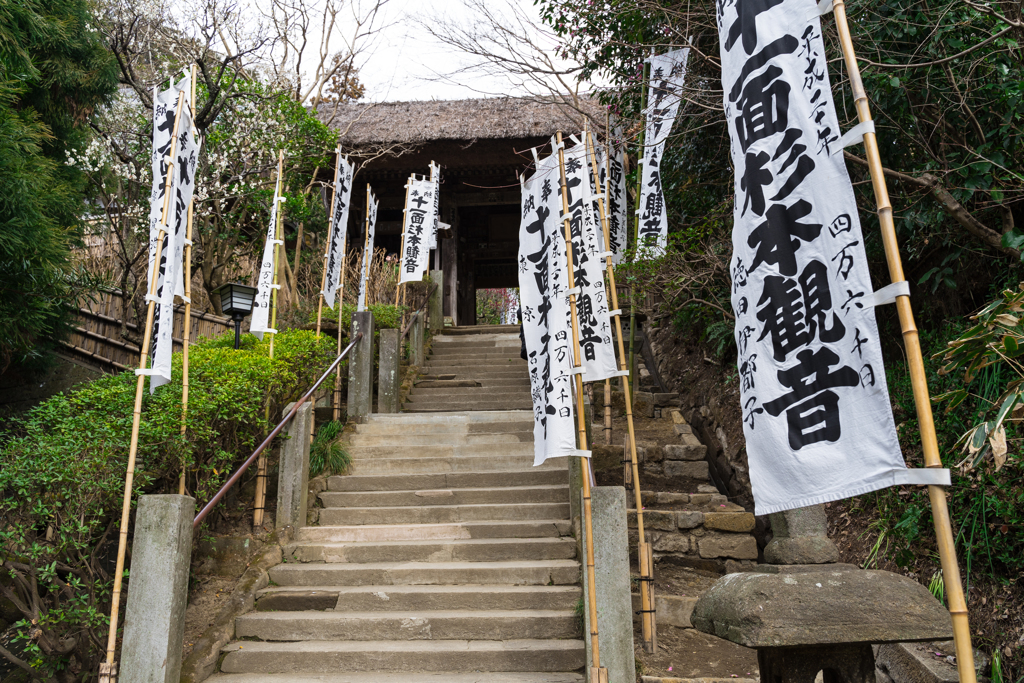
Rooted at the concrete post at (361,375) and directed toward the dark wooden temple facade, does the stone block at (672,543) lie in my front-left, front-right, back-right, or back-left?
back-right

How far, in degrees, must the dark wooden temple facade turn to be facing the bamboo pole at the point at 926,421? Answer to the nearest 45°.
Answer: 0° — it already faces it

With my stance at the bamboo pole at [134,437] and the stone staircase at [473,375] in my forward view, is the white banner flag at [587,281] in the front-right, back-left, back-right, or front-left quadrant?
front-right

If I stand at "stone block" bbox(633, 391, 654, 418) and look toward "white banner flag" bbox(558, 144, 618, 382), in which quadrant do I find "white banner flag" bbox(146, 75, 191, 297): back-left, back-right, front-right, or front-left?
front-right

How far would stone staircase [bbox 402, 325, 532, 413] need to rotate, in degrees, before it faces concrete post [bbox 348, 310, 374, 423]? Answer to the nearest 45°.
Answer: approximately 45° to its right

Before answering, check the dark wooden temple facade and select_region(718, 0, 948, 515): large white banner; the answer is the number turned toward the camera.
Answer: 2

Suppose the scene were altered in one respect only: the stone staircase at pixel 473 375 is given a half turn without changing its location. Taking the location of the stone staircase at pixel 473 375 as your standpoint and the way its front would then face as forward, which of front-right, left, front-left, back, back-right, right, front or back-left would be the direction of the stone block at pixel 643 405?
back-right

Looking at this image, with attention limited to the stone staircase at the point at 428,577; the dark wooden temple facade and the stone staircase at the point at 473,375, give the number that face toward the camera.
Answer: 3

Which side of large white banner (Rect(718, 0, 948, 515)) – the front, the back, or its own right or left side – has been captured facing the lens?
front

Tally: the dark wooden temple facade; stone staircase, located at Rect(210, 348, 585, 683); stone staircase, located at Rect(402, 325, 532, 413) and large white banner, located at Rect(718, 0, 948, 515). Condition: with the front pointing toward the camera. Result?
4

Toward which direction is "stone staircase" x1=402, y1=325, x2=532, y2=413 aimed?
toward the camera

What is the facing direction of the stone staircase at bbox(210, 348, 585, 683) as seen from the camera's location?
facing the viewer

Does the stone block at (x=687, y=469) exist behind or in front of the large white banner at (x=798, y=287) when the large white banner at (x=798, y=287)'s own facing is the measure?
behind

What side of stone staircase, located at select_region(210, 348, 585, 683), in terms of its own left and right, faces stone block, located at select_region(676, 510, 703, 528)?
left

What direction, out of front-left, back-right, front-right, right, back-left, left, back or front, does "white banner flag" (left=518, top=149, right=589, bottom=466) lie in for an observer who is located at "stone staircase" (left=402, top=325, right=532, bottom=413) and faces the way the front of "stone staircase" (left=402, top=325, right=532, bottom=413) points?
front
